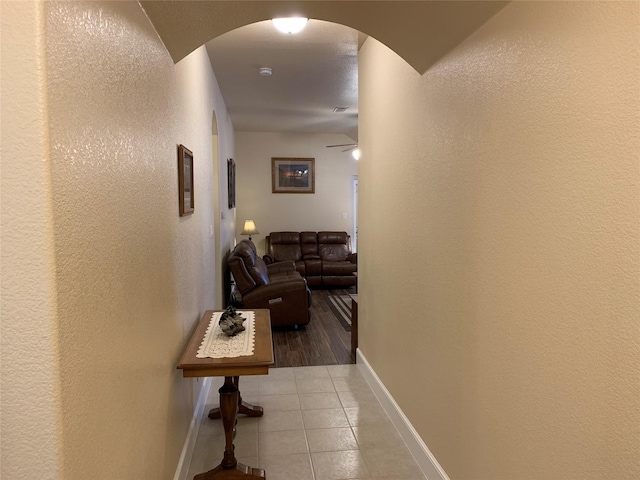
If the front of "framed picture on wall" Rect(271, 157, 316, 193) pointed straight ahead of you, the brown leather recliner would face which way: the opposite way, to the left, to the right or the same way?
to the left

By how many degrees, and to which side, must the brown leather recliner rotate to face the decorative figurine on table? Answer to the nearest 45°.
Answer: approximately 90° to its right

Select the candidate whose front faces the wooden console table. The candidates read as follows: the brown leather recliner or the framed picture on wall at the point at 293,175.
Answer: the framed picture on wall

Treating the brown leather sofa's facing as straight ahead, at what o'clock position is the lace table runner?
The lace table runner is roughly at 12 o'clock from the brown leather sofa.

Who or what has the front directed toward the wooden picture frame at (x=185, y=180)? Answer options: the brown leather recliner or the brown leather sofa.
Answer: the brown leather sofa

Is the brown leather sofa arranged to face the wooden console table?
yes

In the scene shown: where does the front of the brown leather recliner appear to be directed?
to the viewer's right

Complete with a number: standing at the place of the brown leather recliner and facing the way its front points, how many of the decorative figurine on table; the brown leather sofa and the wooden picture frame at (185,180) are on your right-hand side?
2

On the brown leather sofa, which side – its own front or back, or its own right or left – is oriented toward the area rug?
front

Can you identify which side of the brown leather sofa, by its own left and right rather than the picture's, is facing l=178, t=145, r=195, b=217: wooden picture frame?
front

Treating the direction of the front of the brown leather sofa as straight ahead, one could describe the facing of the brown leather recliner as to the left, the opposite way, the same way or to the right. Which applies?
to the left

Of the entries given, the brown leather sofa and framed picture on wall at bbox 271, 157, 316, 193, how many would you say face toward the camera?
2

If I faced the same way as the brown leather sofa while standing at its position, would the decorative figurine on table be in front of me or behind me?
in front

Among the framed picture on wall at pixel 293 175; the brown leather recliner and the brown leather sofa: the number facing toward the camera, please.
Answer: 2
